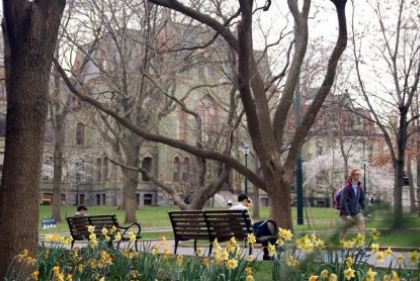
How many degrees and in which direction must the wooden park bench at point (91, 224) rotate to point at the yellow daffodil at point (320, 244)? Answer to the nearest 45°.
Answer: approximately 135° to its right

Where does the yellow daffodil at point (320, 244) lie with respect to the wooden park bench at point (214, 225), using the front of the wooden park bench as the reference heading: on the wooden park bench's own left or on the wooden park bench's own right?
on the wooden park bench's own right

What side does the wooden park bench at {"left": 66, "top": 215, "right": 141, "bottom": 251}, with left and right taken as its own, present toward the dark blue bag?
right

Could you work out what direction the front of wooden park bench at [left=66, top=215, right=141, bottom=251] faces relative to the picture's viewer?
facing away from the viewer and to the right of the viewer

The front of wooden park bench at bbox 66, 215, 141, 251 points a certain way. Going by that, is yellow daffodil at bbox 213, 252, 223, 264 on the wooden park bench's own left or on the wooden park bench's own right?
on the wooden park bench's own right

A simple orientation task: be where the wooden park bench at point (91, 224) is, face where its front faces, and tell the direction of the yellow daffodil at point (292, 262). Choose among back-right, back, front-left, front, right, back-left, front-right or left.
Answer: back-right

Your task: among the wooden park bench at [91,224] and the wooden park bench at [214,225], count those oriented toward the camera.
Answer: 0

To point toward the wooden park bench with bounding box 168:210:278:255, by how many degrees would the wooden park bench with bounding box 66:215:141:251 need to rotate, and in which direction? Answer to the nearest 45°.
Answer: approximately 90° to its right

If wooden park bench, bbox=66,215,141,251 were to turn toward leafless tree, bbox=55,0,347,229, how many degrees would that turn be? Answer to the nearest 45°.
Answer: approximately 45° to its right

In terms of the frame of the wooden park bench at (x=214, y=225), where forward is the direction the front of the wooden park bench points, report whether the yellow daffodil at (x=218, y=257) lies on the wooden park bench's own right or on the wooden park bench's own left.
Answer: on the wooden park bench's own right

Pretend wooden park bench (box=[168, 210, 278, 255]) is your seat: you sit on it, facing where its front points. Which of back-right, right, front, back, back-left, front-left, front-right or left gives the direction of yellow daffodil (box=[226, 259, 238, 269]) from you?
back-right

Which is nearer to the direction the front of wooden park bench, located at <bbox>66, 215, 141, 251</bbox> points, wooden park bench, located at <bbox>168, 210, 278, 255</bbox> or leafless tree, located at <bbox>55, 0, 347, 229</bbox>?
the leafless tree

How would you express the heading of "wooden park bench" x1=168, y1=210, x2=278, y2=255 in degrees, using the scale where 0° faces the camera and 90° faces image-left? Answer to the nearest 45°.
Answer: approximately 225°
